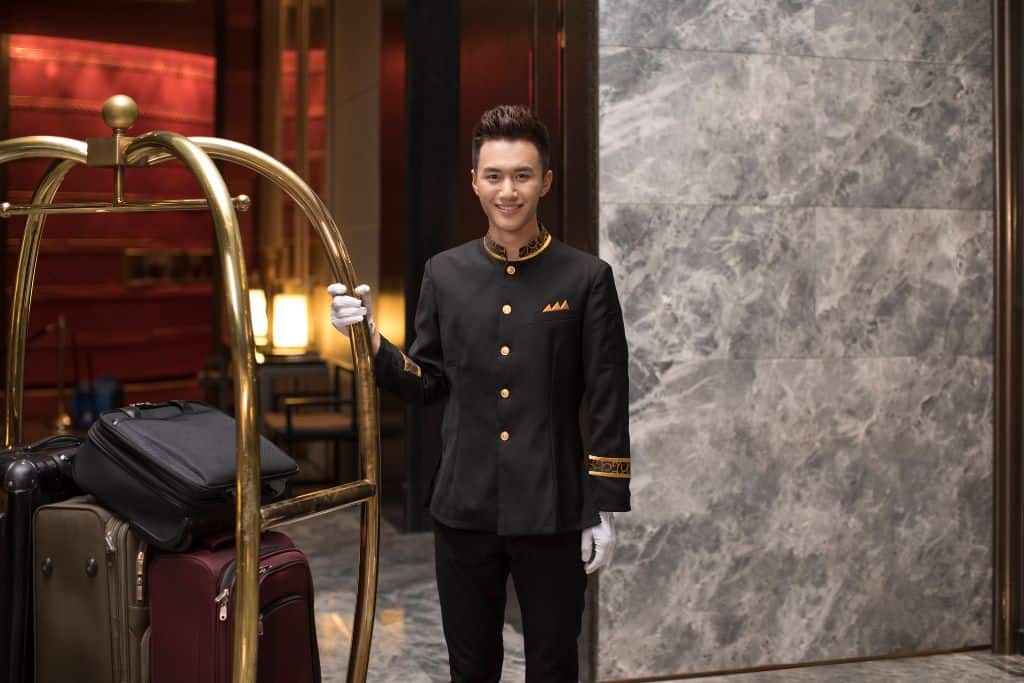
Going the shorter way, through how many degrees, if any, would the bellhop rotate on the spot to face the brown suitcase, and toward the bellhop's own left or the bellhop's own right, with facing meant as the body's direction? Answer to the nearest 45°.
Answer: approximately 90° to the bellhop's own right

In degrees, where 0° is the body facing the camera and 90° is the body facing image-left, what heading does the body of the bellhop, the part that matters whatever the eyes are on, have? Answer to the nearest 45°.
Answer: approximately 0°
